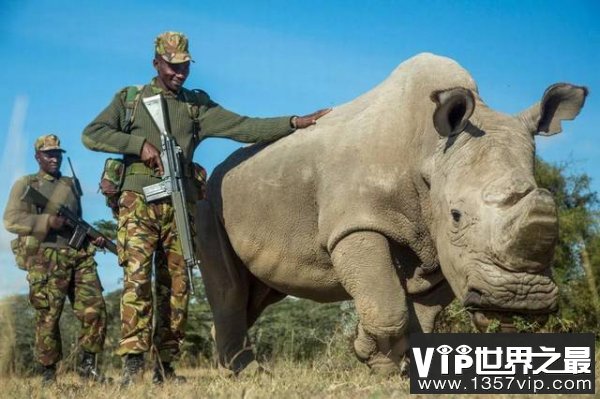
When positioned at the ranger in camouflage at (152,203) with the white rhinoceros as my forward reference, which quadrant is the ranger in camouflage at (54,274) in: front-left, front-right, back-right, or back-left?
back-left

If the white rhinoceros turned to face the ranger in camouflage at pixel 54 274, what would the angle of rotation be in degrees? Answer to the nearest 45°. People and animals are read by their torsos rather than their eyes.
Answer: approximately 180°

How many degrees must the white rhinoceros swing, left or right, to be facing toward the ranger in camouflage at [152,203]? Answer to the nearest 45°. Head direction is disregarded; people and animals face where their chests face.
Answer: approximately 135° to its right

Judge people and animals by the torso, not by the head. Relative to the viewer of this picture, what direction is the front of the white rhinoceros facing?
facing the viewer and to the right of the viewer
